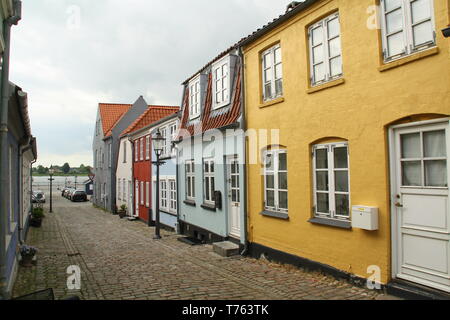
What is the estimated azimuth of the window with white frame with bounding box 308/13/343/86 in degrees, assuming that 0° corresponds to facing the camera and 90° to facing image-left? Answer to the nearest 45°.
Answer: approximately 45°

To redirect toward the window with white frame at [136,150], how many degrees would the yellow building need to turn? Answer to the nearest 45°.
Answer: approximately 90° to its right

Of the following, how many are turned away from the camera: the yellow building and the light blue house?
0

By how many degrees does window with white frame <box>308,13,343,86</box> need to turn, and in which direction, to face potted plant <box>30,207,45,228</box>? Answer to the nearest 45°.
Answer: approximately 90° to its right

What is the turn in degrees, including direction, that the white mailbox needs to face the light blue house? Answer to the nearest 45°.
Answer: approximately 90° to its right

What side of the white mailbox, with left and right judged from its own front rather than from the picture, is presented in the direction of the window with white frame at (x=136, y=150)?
right

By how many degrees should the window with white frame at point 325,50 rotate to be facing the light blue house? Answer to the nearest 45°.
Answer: approximately 90° to its right

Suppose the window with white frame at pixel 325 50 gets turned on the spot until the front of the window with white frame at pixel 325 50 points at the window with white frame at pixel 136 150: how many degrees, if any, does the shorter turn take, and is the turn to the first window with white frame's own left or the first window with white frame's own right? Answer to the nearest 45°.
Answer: approximately 90° to the first window with white frame's own right

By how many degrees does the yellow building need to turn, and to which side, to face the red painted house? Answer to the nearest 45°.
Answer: approximately 90° to its right

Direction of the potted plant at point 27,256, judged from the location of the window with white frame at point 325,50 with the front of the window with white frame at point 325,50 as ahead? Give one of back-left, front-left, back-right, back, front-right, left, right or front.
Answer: front-right

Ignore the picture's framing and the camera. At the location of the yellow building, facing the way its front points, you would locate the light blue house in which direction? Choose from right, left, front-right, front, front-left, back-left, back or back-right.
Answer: right
